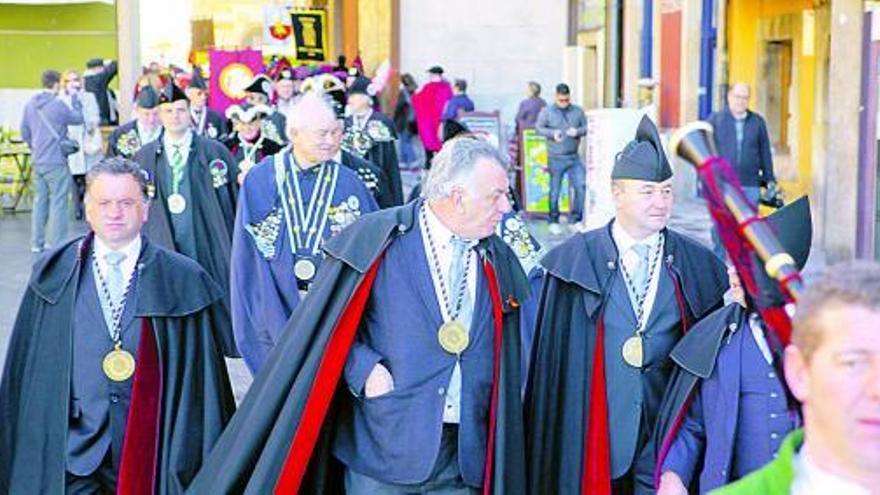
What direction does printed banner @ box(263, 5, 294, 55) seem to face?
toward the camera

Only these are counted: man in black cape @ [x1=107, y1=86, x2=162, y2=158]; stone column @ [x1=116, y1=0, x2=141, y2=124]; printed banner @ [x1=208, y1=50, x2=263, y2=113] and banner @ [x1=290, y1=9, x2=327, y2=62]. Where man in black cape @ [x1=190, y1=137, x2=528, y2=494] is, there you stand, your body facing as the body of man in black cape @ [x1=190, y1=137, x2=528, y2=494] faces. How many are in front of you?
0

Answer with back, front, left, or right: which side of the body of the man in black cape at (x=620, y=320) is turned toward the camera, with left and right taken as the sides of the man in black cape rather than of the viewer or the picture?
front

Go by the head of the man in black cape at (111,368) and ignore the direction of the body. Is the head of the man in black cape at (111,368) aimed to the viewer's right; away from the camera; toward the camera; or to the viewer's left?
toward the camera

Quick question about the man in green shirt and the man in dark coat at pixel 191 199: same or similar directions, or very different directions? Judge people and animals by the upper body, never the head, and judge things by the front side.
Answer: same or similar directions

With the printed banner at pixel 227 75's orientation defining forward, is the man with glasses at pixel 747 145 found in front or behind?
in front

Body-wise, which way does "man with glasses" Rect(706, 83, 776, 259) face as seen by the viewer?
toward the camera

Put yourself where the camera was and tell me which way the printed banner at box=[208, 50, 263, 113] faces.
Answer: facing the viewer

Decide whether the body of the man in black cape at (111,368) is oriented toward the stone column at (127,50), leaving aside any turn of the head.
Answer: no

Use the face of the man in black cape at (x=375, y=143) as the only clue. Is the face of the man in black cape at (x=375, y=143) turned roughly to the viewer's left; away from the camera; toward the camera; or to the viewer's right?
toward the camera

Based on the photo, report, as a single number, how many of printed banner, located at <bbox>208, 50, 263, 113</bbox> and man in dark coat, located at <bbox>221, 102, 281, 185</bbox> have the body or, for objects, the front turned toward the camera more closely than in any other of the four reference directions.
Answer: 2

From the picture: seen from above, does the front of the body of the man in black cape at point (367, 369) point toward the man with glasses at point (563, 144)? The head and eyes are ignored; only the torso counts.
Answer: no

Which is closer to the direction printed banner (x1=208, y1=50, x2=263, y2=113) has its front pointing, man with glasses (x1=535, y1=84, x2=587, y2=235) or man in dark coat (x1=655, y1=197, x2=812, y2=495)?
the man in dark coat

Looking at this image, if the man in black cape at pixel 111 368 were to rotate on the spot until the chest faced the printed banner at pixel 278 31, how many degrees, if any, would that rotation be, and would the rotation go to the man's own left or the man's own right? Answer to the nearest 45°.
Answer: approximately 180°
